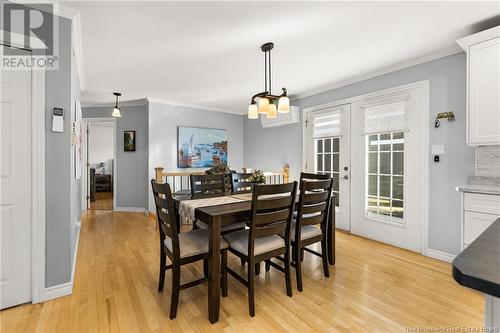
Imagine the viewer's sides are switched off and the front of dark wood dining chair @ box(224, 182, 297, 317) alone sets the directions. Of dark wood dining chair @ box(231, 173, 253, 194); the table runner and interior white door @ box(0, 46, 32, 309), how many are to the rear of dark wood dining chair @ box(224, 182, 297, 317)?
0

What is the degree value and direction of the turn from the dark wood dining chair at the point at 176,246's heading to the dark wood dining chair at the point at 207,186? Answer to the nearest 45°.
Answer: approximately 45° to its left

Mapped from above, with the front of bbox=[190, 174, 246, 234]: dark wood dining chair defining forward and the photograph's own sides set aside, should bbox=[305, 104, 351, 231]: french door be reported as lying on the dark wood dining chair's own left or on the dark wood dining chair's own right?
on the dark wood dining chair's own left

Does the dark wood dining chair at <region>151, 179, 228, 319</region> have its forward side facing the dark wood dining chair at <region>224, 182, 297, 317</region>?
no

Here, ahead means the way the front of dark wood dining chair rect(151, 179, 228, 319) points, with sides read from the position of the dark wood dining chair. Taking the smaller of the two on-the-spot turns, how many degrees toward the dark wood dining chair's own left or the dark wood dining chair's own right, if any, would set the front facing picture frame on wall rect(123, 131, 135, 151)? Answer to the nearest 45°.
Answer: approximately 45° to the dark wood dining chair's own left

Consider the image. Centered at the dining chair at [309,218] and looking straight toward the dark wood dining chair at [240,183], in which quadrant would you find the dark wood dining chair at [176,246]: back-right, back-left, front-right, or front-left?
front-left

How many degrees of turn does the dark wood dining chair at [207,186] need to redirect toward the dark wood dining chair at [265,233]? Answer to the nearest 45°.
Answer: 0° — it already faces it

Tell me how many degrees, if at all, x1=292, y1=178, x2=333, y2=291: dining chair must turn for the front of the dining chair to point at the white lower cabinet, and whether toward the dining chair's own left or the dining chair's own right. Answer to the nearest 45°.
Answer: approximately 135° to the dining chair's own right

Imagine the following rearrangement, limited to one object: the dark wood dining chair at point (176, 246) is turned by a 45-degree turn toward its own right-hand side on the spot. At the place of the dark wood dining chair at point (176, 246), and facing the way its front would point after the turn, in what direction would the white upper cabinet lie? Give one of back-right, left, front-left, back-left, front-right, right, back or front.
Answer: front

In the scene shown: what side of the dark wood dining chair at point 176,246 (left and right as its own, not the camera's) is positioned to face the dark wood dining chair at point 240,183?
front

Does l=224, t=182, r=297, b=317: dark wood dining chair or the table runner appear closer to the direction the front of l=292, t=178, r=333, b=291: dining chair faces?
the table runner

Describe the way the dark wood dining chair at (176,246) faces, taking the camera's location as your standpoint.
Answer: facing away from the viewer and to the right of the viewer

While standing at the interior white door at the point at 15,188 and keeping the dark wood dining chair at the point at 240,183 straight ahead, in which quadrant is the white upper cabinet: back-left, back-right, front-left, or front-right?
front-right

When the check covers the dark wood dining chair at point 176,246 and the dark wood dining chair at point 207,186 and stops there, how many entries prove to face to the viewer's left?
0

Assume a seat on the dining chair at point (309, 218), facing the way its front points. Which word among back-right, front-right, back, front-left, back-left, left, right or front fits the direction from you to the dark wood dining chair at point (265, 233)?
left

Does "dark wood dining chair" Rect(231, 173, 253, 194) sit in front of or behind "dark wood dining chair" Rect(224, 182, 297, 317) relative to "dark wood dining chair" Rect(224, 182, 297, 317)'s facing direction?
in front

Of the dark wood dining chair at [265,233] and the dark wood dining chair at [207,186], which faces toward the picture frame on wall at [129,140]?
the dark wood dining chair at [265,233]

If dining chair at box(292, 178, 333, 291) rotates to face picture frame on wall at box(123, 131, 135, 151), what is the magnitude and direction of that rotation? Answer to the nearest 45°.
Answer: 0° — it already faces it

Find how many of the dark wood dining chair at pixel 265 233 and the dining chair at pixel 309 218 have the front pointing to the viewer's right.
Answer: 0
